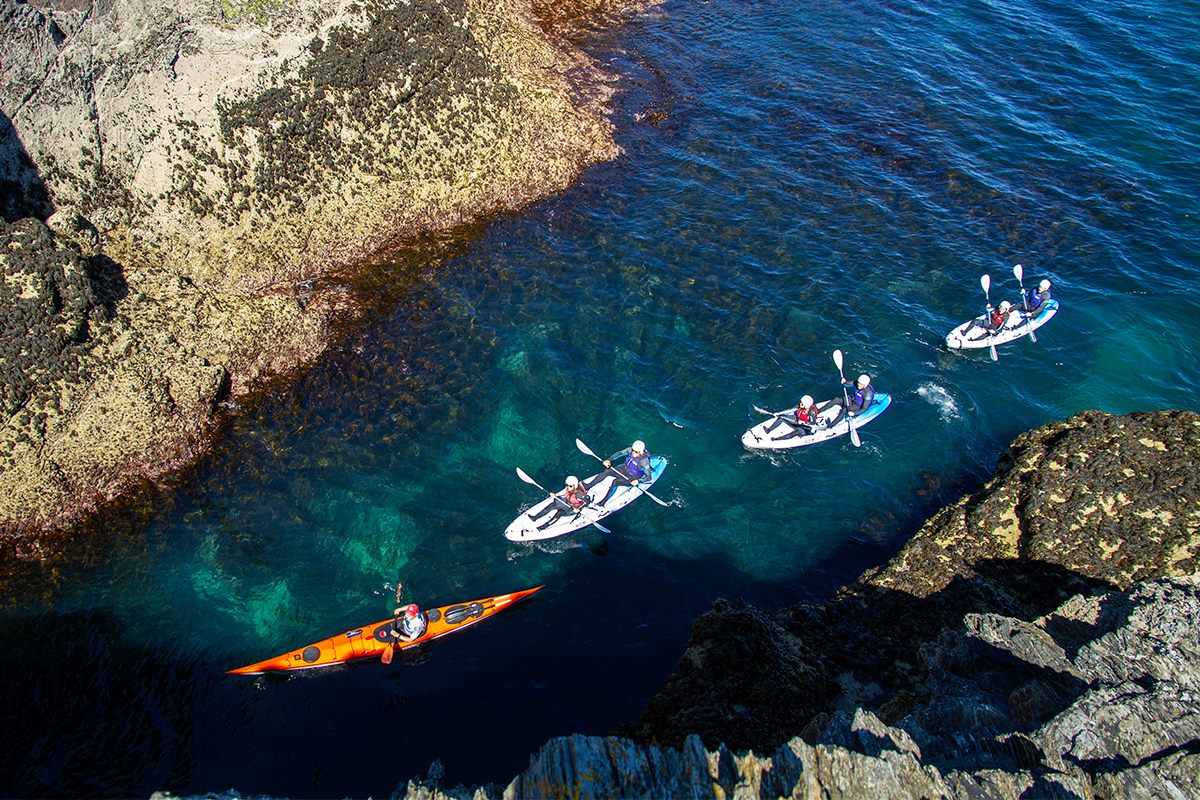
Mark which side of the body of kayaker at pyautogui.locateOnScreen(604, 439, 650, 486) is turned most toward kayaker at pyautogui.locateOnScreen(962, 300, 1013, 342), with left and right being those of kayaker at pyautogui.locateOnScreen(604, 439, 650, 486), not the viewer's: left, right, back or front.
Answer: back

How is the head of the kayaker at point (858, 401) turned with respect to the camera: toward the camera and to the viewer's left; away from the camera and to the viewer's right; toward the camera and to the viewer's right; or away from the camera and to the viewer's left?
toward the camera and to the viewer's left

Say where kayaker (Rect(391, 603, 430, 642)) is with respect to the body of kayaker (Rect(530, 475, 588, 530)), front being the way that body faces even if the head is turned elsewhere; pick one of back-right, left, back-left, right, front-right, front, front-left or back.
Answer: front

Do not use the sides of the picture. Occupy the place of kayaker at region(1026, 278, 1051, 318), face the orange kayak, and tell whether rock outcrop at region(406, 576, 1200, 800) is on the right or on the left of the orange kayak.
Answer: left

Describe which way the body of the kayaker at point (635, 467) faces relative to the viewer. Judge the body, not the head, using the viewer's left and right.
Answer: facing the viewer and to the left of the viewer

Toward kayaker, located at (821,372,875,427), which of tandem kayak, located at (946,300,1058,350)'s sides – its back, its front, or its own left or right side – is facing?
front

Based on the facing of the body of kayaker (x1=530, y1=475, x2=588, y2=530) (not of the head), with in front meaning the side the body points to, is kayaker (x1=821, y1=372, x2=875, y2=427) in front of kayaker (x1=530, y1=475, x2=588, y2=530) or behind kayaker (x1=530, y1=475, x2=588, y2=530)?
behind

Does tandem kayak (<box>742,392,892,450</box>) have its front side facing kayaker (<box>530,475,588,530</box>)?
yes
